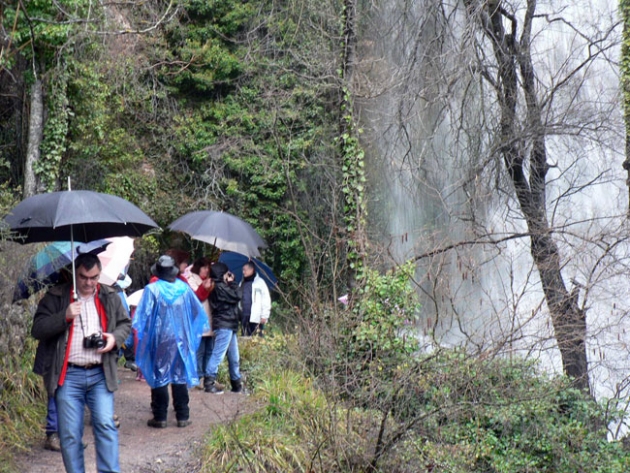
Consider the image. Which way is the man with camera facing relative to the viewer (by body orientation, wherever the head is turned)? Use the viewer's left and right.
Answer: facing the viewer

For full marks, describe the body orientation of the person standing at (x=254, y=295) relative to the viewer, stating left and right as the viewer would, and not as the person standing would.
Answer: facing the viewer and to the left of the viewer

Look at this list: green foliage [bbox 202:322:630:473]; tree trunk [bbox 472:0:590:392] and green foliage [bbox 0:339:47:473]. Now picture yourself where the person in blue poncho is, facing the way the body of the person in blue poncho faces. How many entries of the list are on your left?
1

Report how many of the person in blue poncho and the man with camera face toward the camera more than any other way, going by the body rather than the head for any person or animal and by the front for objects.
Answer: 1

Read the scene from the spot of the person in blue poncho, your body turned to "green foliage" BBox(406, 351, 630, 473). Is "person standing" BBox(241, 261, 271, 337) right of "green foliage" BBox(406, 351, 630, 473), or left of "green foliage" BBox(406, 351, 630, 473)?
left

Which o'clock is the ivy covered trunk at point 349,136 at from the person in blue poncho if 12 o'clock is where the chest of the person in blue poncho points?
The ivy covered trunk is roughly at 1 o'clock from the person in blue poncho.

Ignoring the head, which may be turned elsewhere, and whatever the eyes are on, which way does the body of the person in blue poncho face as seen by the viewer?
away from the camera
